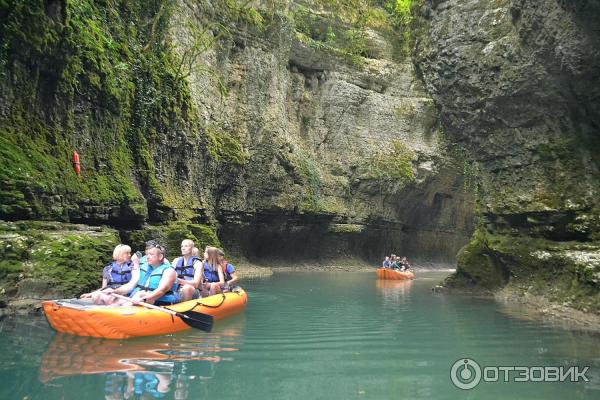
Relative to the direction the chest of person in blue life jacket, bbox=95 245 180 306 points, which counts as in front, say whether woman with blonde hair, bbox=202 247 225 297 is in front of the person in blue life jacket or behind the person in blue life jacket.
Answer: behind

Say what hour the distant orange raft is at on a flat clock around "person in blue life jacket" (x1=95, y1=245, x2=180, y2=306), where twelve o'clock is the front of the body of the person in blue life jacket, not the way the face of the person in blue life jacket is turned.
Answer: The distant orange raft is roughly at 6 o'clock from the person in blue life jacket.

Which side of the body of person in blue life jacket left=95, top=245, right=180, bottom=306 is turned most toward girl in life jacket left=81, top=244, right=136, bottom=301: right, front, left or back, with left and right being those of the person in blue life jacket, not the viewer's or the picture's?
right

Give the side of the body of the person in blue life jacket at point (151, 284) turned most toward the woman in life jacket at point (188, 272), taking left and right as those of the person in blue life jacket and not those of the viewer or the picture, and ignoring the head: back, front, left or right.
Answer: back

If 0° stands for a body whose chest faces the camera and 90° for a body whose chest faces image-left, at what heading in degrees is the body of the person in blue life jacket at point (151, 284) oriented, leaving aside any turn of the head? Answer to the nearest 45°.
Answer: approximately 45°
